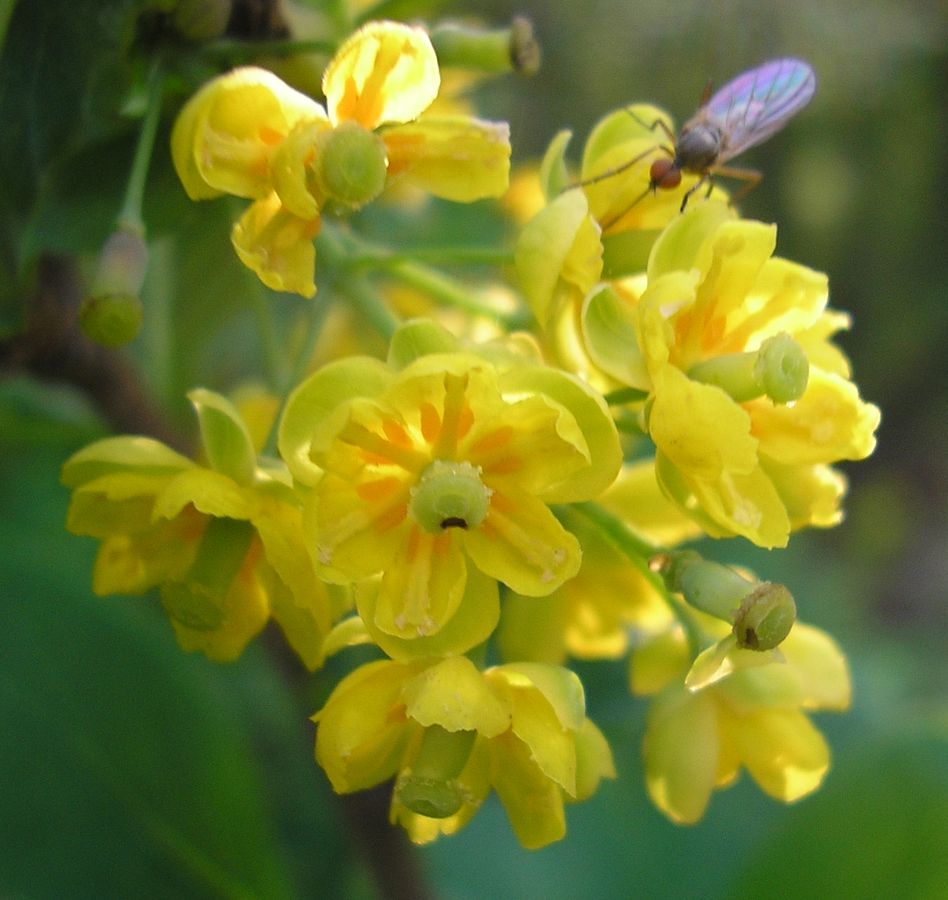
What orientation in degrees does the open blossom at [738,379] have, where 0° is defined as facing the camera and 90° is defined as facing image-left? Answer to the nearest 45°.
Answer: approximately 315°

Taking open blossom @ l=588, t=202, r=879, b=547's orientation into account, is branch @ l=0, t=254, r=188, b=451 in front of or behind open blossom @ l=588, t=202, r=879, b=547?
behind
